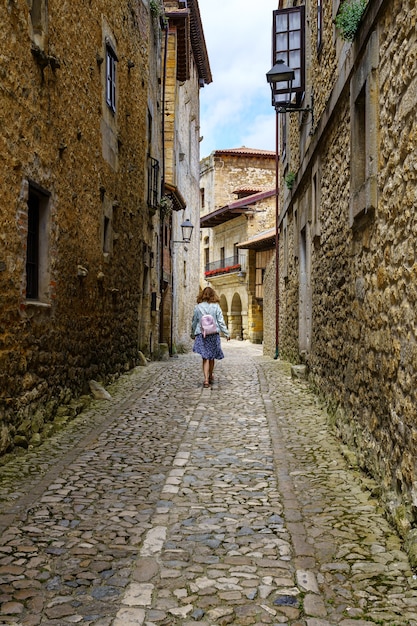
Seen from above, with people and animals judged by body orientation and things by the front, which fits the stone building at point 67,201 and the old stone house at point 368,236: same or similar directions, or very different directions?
very different directions

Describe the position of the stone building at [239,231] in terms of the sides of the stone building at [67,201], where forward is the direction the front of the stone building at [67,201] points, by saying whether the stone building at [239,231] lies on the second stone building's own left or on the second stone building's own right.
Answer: on the second stone building's own left

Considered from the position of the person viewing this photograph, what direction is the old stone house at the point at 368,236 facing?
facing to the left of the viewer

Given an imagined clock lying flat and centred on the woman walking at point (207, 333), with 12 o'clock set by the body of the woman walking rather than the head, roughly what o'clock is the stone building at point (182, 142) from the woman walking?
The stone building is roughly at 12 o'clock from the woman walking.

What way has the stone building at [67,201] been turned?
to the viewer's right

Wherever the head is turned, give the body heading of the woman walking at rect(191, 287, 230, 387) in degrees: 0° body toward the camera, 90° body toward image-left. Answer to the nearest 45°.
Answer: approximately 180°

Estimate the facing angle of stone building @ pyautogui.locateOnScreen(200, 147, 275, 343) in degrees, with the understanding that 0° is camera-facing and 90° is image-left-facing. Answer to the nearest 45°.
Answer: approximately 45°

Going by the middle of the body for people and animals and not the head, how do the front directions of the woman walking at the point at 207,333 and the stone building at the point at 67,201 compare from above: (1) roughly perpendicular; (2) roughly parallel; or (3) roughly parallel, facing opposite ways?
roughly perpendicular
